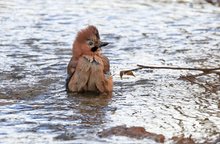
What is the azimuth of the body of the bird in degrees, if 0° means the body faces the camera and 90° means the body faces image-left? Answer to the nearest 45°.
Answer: approximately 0°

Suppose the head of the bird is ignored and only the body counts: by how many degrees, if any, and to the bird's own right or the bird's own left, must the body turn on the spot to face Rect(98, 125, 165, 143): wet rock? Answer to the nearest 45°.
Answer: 0° — it already faces it
